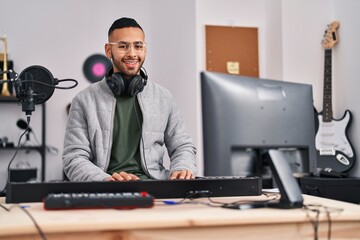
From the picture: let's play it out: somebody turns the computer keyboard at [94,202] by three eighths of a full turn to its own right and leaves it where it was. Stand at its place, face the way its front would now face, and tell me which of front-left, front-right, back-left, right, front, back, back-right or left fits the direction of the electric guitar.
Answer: left

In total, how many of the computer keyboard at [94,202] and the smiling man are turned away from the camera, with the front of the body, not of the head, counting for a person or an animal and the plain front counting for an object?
1

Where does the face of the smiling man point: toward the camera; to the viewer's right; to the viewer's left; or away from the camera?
toward the camera

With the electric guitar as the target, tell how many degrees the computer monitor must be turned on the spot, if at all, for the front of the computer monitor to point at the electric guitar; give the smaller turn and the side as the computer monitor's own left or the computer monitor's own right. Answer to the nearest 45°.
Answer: approximately 45° to the computer monitor's own right

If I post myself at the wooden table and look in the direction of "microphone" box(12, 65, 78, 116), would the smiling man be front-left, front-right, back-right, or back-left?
front-right

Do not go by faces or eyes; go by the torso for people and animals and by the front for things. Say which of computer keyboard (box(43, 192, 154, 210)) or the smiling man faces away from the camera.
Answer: the computer keyboard

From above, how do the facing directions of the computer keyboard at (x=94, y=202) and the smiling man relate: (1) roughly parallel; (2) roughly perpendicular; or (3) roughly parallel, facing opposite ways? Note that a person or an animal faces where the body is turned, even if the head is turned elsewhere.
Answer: roughly parallel, facing opposite ways

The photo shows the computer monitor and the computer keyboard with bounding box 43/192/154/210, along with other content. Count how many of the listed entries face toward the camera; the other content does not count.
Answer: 0

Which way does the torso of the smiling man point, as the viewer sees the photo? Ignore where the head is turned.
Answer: toward the camera

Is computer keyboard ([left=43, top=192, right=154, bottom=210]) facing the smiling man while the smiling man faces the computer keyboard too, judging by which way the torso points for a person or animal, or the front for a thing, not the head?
yes

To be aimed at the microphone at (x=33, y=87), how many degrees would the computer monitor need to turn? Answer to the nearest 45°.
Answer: approximately 45° to its left

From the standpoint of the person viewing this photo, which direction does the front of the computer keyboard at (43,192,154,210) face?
facing away from the viewer

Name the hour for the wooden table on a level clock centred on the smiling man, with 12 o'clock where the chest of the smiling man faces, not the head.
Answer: The wooden table is roughly at 12 o'clock from the smiling man.

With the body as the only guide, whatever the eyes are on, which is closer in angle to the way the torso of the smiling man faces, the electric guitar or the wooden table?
the wooden table
